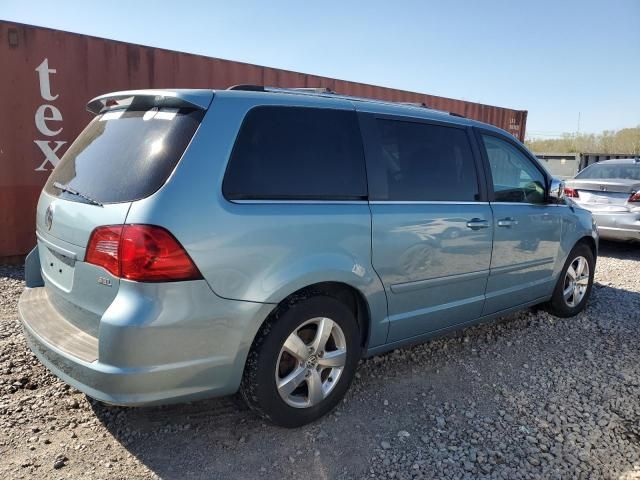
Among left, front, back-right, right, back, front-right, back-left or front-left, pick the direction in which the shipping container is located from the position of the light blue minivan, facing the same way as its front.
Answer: left

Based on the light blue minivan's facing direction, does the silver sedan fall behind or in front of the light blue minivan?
in front

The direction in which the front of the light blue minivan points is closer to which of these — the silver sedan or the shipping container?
the silver sedan

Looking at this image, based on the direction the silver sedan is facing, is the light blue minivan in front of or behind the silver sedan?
behind

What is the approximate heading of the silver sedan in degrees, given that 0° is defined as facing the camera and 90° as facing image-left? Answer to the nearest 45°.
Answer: approximately 225°

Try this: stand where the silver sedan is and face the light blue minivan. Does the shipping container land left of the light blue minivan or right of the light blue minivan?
right

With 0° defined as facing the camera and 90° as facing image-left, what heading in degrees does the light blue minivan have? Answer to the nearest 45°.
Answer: approximately 225°

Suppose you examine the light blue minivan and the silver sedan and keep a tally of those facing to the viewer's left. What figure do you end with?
0
